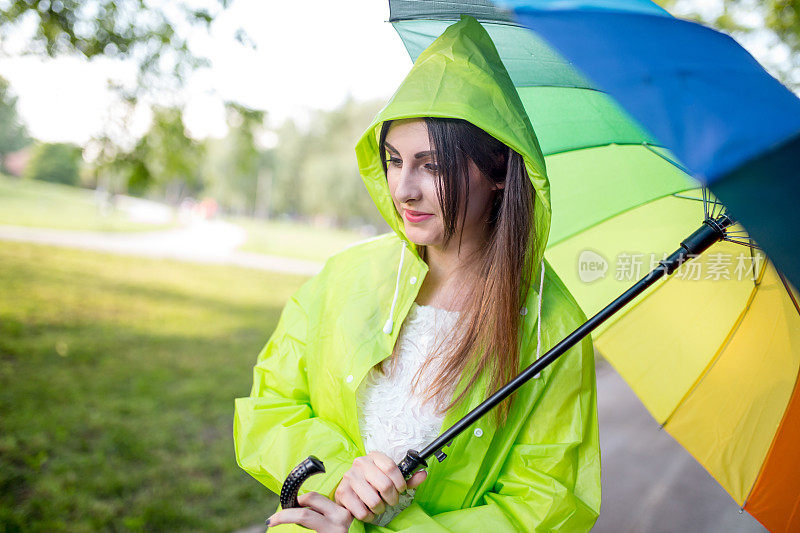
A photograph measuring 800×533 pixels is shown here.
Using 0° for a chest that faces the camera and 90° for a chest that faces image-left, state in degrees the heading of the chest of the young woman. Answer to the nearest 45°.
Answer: approximately 45°

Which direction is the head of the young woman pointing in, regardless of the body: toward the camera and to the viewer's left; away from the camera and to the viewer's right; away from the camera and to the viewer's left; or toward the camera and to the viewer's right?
toward the camera and to the viewer's left

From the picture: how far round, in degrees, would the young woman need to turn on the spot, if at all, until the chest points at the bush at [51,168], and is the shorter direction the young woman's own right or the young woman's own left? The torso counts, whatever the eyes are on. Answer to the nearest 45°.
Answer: approximately 90° to the young woman's own right

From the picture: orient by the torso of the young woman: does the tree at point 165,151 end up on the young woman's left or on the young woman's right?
on the young woman's right
